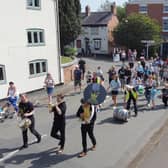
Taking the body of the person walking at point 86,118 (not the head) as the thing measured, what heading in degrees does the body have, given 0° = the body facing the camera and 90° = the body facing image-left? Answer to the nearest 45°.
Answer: approximately 45°

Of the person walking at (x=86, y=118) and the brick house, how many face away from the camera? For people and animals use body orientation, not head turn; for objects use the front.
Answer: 0

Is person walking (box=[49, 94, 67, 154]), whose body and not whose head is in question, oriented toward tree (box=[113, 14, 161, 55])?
no

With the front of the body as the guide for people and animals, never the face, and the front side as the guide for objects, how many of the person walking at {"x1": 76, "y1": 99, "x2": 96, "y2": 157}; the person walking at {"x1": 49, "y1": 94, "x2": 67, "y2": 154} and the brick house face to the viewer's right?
0

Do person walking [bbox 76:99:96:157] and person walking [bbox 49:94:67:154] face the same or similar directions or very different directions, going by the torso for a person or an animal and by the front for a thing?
same or similar directions

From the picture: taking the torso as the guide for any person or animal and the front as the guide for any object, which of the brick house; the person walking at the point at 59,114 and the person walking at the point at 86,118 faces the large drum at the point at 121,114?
the brick house

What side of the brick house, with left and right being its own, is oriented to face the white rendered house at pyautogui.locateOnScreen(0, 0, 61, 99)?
front

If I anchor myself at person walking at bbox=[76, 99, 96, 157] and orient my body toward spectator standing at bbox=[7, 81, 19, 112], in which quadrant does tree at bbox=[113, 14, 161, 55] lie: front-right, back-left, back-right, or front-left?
front-right

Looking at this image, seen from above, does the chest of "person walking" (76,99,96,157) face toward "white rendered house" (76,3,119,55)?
no

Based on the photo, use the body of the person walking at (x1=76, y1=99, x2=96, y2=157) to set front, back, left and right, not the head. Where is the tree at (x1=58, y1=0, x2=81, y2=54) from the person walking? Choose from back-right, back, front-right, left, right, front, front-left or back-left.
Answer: back-right

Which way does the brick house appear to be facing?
toward the camera

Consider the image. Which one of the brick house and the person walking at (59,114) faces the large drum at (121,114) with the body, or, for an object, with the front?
the brick house

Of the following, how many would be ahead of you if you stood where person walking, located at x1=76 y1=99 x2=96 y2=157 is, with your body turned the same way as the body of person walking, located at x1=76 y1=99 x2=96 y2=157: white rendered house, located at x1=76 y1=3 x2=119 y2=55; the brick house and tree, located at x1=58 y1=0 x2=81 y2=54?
0

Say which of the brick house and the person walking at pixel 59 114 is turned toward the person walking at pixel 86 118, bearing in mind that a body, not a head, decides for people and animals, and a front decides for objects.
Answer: the brick house

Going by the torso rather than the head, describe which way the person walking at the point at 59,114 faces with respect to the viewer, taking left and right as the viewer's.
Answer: facing the viewer and to the left of the viewer

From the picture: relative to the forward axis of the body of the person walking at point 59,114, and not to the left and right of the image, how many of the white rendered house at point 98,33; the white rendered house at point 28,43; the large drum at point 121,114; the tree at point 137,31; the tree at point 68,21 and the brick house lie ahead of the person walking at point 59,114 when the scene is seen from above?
0
